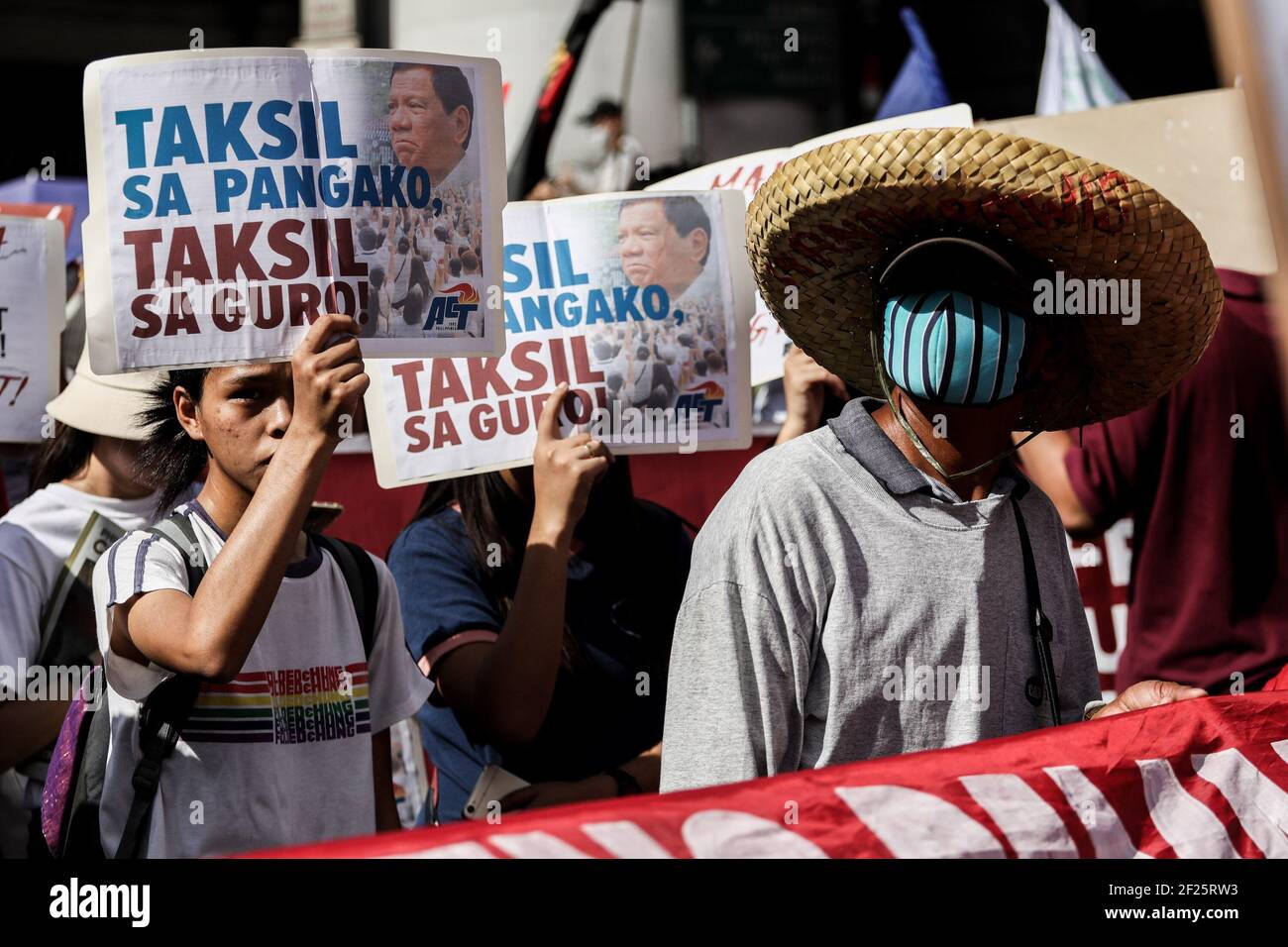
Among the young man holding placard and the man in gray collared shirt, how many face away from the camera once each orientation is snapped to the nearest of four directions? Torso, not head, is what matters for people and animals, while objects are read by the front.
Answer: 0

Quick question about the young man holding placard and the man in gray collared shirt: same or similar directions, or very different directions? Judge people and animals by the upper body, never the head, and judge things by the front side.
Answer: same or similar directions

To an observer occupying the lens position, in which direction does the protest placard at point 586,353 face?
facing the viewer

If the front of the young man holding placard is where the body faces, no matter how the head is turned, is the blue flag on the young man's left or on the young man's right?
on the young man's left

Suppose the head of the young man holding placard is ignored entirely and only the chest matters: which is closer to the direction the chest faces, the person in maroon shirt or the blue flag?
the person in maroon shirt

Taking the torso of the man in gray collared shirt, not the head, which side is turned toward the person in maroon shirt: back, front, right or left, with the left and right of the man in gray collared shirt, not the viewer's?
left

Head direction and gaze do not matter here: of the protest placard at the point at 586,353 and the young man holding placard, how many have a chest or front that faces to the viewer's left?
0

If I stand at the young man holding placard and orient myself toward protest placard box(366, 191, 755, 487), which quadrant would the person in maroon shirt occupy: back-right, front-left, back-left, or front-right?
front-right

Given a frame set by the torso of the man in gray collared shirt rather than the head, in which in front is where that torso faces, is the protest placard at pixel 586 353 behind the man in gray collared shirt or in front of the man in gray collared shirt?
behind

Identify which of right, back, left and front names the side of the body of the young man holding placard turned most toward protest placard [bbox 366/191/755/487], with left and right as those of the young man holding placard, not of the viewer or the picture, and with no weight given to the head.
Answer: left

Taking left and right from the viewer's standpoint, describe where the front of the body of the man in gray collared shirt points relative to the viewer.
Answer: facing the viewer and to the right of the viewer

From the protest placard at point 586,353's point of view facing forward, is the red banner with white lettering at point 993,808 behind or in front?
in front
